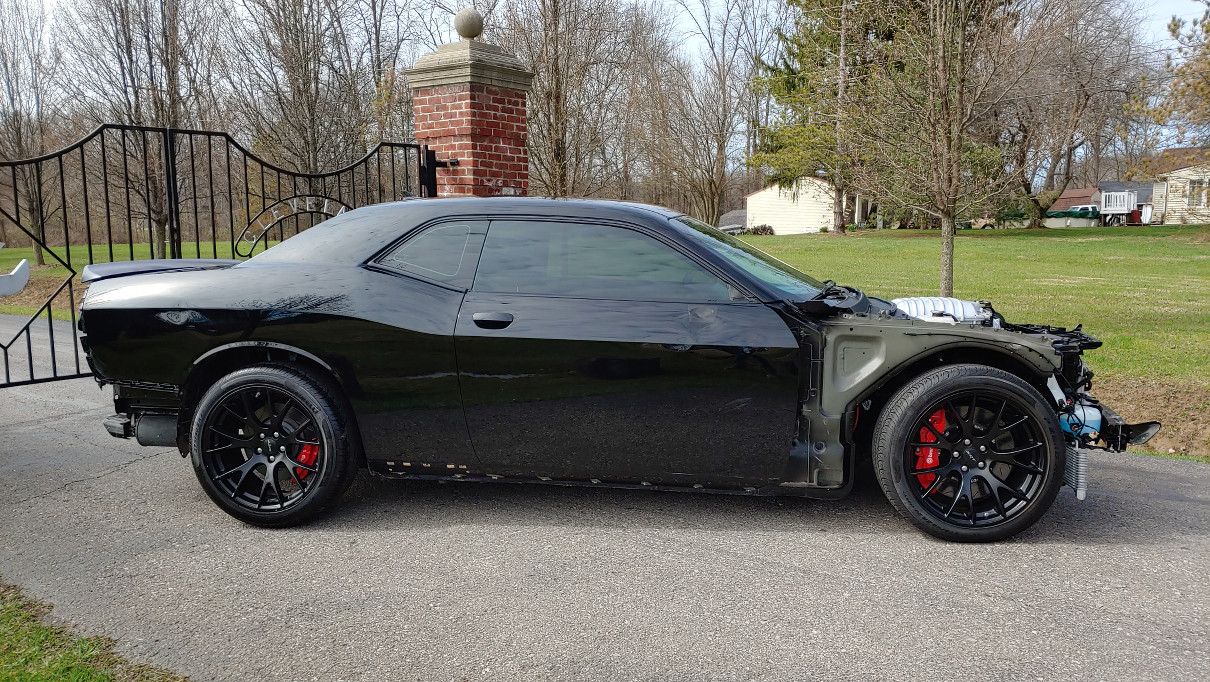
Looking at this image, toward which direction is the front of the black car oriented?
to the viewer's right

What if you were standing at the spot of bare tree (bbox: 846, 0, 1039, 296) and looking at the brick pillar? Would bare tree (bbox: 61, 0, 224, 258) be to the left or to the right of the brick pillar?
right

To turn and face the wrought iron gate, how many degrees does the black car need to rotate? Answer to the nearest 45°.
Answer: approximately 135° to its left

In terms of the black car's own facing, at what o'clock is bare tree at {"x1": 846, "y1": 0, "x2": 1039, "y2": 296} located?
The bare tree is roughly at 10 o'clock from the black car.

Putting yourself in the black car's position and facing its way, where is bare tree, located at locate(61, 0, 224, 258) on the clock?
The bare tree is roughly at 8 o'clock from the black car.

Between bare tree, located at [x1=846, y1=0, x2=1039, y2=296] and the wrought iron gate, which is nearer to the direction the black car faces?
the bare tree

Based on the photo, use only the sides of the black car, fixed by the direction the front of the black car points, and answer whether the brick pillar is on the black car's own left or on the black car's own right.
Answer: on the black car's own left
